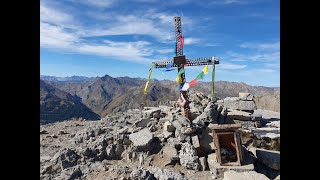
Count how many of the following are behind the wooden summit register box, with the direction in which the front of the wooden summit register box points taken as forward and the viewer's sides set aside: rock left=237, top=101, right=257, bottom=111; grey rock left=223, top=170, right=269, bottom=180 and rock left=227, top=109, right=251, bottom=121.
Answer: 2

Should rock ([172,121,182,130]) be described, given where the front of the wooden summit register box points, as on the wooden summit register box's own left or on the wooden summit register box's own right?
on the wooden summit register box's own right

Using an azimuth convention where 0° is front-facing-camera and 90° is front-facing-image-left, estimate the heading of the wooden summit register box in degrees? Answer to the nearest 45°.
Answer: approximately 0°

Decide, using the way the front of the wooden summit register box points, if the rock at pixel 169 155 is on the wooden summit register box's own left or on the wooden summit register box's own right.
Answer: on the wooden summit register box's own right

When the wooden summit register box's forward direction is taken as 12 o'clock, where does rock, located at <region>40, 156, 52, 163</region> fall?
The rock is roughly at 3 o'clock from the wooden summit register box.

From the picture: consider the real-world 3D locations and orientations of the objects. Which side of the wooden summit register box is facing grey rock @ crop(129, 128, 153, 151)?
right

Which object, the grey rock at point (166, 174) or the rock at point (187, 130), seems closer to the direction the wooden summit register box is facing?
the grey rock

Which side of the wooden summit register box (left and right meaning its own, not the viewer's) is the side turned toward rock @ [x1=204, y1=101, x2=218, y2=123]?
back

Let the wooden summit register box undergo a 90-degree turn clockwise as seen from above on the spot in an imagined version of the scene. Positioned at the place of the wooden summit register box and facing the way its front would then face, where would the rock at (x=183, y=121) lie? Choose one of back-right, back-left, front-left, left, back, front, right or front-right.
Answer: front-right

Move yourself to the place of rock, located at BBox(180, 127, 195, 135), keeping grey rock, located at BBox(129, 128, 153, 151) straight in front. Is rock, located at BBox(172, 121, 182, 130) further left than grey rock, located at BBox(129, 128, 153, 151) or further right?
right

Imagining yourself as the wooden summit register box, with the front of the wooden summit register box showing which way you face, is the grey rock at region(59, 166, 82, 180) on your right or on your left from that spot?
on your right

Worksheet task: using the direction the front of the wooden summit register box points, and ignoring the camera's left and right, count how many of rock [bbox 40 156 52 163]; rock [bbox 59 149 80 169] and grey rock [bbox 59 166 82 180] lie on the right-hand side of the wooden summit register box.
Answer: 3

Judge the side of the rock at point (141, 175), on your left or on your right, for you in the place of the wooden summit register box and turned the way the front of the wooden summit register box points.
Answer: on your right
